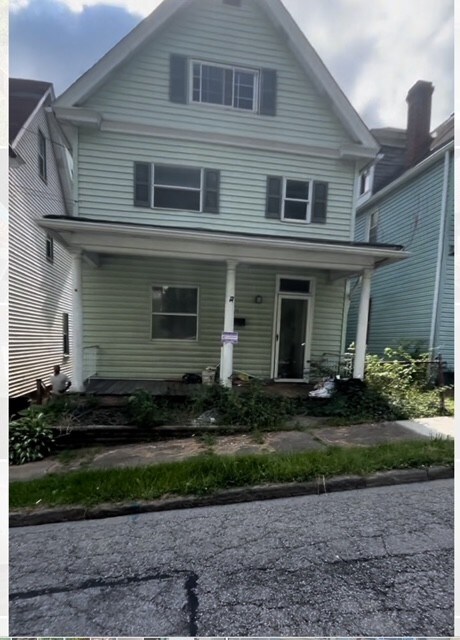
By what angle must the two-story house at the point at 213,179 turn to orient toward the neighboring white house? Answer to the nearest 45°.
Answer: approximately 90° to its right

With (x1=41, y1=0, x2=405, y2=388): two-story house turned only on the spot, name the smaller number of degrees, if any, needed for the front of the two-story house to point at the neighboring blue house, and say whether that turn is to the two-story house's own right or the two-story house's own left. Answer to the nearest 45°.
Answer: approximately 90° to the two-story house's own left

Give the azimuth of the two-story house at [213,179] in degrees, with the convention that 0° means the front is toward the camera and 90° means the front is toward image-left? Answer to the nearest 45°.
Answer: approximately 0°
